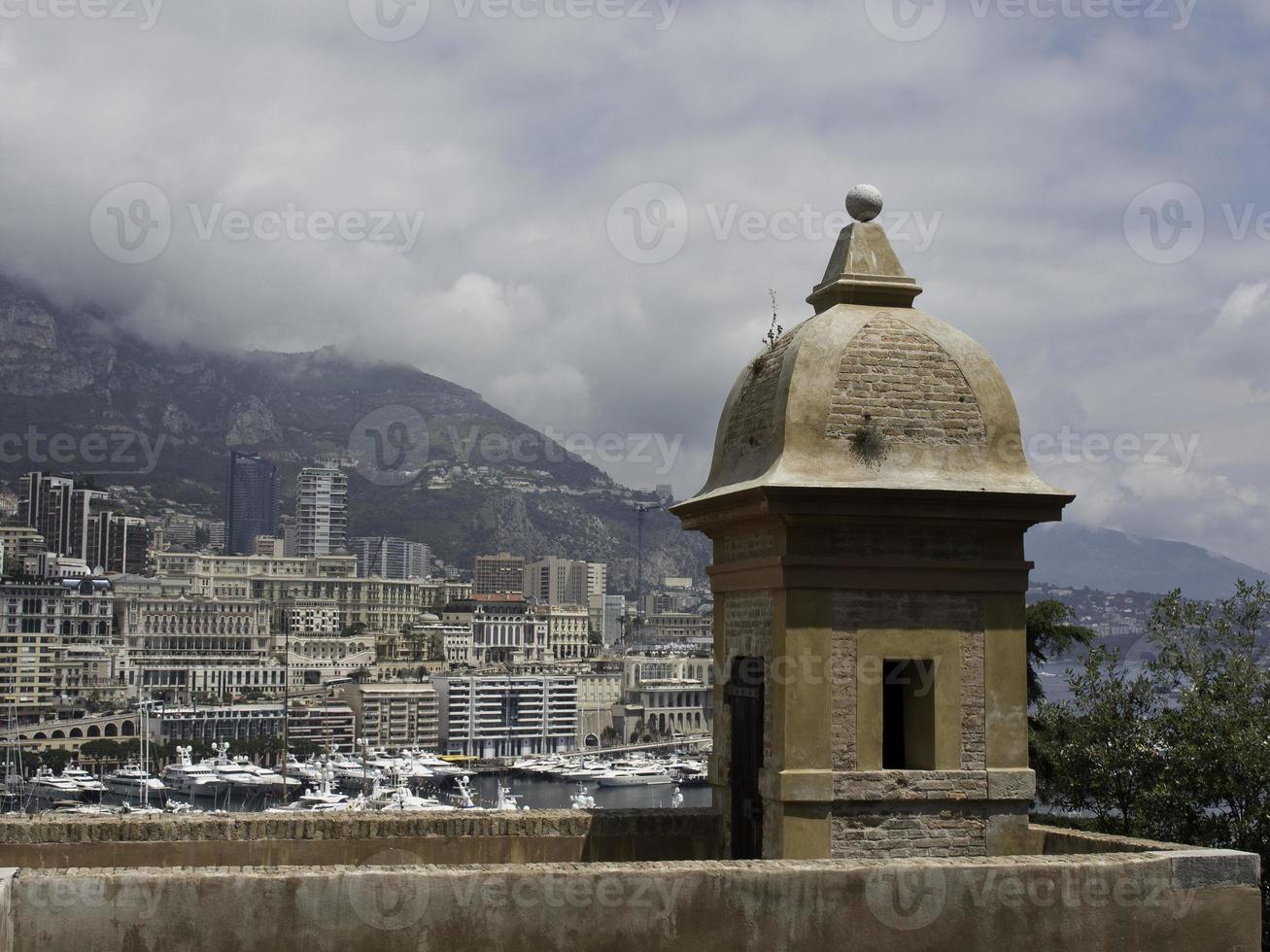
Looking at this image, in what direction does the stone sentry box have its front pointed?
to the viewer's left

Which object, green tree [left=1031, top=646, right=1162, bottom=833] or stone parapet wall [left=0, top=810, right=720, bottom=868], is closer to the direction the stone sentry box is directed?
the stone parapet wall

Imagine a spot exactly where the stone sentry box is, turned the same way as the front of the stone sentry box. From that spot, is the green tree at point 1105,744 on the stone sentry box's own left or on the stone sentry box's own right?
on the stone sentry box's own right

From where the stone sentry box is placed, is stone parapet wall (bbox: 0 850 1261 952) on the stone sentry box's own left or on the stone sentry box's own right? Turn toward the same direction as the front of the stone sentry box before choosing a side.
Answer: on the stone sentry box's own left
